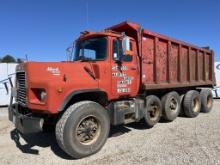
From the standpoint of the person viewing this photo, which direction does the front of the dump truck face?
facing the viewer and to the left of the viewer
